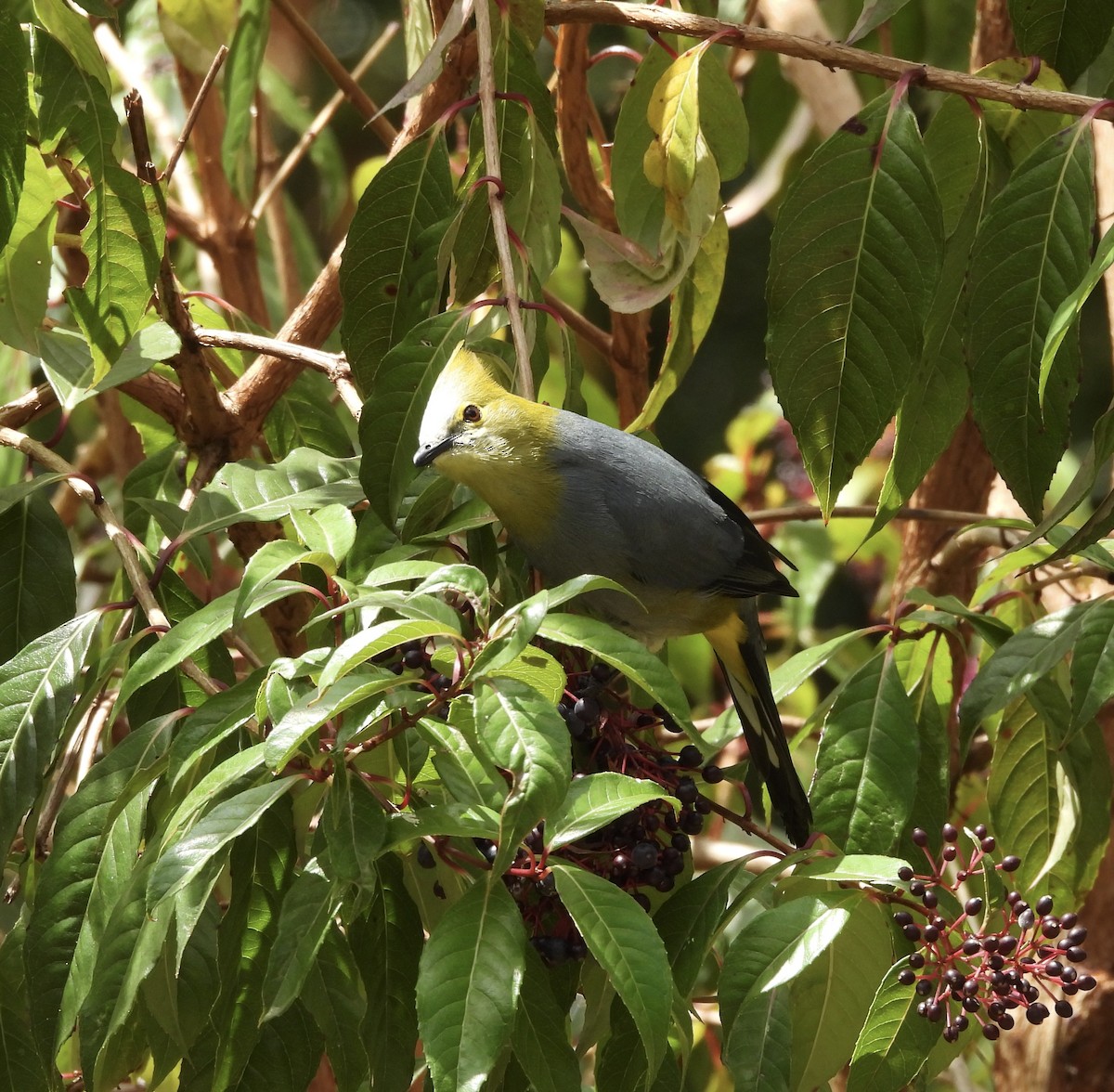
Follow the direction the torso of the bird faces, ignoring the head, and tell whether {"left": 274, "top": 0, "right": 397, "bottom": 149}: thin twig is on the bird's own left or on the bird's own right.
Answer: on the bird's own right

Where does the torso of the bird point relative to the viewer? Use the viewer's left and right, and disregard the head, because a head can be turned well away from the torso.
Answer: facing to the left of the viewer

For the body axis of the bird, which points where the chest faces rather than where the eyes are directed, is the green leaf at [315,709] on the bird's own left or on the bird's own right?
on the bird's own left
